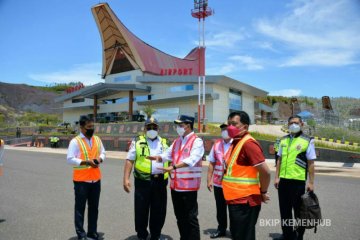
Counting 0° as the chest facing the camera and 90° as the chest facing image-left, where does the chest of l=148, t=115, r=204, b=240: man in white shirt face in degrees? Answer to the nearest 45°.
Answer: approximately 45°

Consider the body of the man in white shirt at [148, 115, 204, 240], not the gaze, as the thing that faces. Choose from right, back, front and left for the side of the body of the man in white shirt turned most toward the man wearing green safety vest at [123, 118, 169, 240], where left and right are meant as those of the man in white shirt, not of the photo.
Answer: right

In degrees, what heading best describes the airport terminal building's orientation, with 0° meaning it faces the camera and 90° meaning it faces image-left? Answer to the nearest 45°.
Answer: approximately 45°

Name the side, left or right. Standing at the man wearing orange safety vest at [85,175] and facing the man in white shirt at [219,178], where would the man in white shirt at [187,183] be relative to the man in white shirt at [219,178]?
right

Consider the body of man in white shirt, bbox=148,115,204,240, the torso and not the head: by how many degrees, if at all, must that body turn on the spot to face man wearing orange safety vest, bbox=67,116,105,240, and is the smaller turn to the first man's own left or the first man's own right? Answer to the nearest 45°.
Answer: approximately 90° to the first man's own right

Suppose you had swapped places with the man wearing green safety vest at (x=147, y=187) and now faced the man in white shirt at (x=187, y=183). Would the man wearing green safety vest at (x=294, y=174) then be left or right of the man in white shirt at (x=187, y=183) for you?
left

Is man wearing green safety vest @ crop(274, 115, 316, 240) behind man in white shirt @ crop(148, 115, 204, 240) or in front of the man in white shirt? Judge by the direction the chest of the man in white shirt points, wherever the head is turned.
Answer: behind
